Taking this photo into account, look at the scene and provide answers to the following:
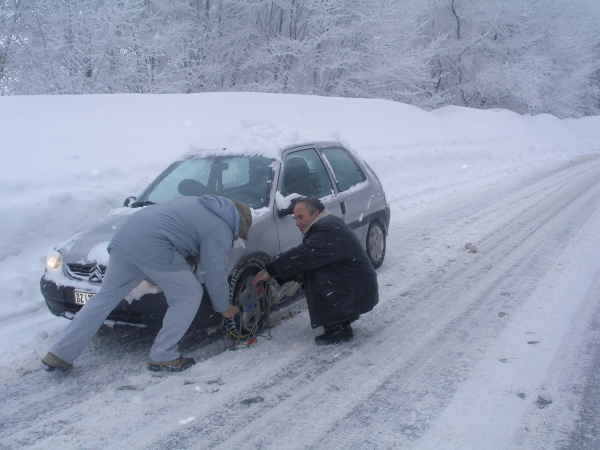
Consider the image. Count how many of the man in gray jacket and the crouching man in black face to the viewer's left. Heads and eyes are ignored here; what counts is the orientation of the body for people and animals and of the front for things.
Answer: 1

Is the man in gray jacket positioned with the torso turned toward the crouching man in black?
yes

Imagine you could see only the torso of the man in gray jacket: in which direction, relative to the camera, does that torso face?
to the viewer's right

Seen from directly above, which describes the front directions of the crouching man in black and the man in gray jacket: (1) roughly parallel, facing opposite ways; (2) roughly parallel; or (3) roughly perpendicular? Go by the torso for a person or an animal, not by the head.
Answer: roughly parallel, facing opposite ways

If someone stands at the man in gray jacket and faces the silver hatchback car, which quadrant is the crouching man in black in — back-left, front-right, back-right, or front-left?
front-right

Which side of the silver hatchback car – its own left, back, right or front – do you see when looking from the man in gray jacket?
front

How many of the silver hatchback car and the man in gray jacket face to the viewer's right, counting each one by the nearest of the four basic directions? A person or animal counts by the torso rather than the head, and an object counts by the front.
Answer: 1

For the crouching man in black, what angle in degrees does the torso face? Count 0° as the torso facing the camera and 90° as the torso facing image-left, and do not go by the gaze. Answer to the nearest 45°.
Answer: approximately 90°

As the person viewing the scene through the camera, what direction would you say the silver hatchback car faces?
facing the viewer and to the left of the viewer

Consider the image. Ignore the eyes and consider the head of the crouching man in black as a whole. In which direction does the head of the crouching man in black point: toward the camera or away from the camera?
toward the camera

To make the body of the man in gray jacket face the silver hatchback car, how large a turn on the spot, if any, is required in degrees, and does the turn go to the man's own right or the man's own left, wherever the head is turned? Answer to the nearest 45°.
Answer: approximately 45° to the man's own left
